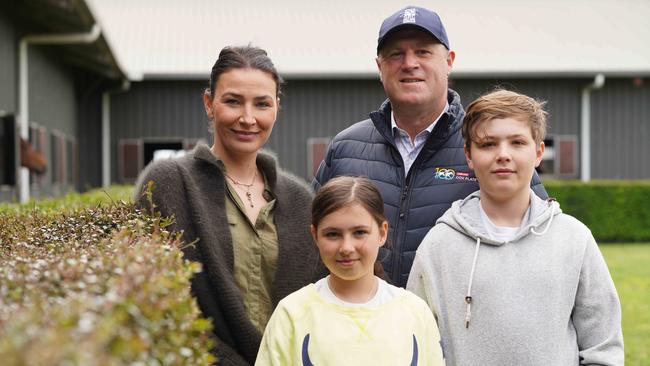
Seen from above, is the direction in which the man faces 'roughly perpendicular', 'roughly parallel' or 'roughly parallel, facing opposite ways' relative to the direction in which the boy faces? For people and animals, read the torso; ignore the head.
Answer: roughly parallel

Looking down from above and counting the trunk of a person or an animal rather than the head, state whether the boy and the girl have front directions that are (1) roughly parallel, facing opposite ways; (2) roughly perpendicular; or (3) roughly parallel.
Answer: roughly parallel

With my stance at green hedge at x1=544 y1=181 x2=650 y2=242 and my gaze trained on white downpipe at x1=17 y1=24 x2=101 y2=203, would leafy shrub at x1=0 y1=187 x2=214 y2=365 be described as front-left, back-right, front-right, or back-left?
front-left

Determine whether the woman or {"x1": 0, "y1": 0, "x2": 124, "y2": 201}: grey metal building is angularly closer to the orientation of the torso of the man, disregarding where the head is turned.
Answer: the woman

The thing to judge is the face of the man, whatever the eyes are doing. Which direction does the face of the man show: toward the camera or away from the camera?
toward the camera

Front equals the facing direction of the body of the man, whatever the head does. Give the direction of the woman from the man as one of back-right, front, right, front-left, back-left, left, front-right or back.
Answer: front-right

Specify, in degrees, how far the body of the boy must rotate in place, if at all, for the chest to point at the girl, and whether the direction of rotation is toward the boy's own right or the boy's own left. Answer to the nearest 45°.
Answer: approximately 45° to the boy's own right

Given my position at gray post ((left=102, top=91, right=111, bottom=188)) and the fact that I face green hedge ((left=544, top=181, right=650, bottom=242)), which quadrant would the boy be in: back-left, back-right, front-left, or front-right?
front-right

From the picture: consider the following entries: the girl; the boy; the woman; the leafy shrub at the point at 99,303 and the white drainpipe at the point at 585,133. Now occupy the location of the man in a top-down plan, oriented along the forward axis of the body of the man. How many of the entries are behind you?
1

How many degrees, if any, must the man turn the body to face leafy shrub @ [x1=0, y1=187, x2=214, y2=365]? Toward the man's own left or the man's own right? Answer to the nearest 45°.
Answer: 0° — they already face it

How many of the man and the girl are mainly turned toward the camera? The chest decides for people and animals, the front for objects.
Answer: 2

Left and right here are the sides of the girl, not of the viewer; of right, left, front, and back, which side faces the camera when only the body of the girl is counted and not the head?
front

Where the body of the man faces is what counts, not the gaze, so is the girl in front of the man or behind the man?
in front

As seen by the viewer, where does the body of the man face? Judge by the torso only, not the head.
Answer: toward the camera

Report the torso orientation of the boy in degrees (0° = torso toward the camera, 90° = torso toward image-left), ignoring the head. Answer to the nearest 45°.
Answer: approximately 0°

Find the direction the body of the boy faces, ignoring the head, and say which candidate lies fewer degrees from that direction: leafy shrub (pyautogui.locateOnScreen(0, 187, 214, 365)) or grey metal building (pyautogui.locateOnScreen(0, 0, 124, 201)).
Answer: the leafy shrub

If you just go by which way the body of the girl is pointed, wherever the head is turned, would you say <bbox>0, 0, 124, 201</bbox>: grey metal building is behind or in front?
behind

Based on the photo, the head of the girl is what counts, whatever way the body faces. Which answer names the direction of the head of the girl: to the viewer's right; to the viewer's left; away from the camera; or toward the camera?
toward the camera

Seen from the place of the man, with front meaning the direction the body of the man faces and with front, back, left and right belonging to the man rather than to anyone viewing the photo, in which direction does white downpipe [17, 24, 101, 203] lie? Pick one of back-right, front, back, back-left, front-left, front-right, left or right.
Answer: back-right
